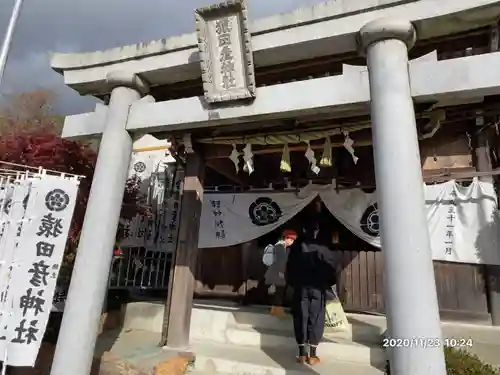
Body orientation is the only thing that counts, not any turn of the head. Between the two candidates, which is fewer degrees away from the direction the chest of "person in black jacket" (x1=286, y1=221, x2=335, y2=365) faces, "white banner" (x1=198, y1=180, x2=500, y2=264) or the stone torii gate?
the white banner

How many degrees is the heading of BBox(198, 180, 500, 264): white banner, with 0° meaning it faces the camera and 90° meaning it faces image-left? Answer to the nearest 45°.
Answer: approximately 0°

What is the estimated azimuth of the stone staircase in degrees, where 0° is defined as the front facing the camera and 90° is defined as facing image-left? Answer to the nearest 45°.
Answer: approximately 0°

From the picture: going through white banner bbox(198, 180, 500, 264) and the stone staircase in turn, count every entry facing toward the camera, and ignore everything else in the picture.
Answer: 2

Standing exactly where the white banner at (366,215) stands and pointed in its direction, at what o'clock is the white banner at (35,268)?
the white banner at (35,268) is roughly at 2 o'clock from the white banner at (366,215).

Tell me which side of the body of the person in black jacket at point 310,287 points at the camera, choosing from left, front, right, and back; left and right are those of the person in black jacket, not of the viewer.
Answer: back

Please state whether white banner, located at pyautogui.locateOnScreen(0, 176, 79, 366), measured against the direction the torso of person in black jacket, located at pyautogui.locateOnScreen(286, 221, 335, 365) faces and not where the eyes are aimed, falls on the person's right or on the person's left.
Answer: on the person's left

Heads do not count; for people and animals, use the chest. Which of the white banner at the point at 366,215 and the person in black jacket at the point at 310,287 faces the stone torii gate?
the white banner

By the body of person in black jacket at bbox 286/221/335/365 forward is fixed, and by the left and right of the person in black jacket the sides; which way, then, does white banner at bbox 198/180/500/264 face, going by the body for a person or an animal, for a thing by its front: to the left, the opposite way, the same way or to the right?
the opposite way
